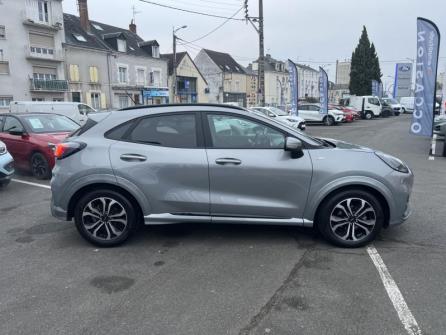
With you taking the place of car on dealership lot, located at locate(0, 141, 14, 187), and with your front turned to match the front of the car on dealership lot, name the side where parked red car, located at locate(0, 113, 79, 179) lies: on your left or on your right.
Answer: on your left

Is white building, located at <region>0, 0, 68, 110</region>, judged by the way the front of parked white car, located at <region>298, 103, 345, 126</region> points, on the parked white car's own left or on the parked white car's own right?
on the parked white car's own right

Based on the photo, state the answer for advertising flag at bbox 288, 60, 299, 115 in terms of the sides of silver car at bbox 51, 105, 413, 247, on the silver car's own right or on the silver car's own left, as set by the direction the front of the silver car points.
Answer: on the silver car's own left

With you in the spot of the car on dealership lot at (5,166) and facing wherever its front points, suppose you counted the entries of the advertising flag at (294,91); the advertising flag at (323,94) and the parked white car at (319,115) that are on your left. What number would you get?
3

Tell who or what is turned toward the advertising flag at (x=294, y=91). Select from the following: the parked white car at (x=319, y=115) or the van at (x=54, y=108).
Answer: the van

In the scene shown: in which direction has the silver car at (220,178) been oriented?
to the viewer's right

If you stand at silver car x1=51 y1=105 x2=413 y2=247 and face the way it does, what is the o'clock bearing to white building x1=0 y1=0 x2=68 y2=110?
The white building is roughly at 8 o'clock from the silver car.

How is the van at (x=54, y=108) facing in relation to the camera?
to the viewer's right

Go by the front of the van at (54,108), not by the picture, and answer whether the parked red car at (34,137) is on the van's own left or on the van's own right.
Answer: on the van's own right
